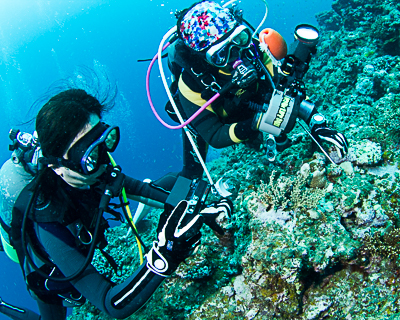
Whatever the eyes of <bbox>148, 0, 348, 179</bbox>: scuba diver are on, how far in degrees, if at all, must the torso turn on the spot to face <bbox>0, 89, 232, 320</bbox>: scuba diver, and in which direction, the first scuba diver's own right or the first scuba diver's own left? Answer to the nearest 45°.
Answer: approximately 90° to the first scuba diver's own right

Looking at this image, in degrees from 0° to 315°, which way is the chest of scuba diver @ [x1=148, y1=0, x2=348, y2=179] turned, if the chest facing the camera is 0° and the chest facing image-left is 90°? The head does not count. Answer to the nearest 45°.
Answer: approximately 315°
